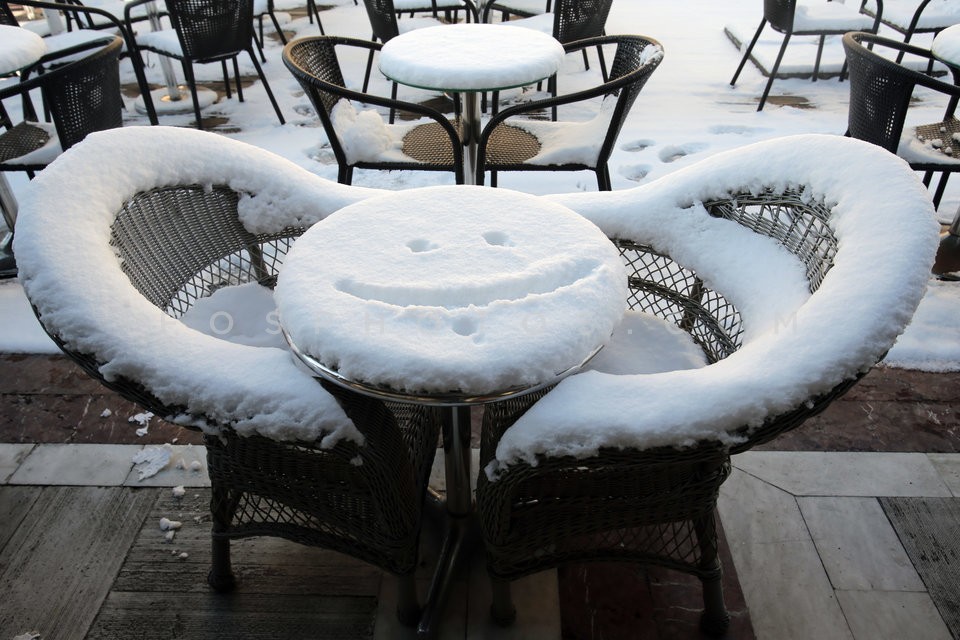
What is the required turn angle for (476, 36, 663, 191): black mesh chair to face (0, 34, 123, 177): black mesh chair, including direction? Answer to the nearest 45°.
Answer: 0° — it already faces it

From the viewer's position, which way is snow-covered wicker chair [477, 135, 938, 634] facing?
facing to the left of the viewer

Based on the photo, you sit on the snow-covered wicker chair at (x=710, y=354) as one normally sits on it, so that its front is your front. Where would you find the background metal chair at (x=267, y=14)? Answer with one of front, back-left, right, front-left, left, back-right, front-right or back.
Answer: front-right

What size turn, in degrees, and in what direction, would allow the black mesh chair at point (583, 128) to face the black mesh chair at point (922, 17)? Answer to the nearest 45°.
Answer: approximately 135° to its right

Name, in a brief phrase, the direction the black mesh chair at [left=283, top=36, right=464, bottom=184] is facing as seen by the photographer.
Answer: facing to the right of the viewer

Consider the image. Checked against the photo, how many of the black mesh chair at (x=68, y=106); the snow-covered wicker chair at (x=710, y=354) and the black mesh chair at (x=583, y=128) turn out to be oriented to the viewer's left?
3

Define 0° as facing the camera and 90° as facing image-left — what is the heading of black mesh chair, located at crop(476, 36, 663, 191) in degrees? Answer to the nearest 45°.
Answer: approximately 90°

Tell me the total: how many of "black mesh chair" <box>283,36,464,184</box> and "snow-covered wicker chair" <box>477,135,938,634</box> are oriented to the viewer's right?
1

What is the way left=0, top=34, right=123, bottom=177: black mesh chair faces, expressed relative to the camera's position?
facing to the left of the viewer

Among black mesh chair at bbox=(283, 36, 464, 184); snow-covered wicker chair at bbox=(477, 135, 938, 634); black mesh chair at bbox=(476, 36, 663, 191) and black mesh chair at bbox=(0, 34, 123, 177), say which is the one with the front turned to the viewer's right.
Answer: black mesh chair at bbox=(283, 36, 464, 184)

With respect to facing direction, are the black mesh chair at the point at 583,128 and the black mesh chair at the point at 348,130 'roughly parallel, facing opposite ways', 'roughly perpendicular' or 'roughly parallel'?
roughly parallel, facing opposite ways

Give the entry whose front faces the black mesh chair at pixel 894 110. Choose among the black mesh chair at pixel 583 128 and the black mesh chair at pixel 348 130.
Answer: the black mesh chair at pixel 348 130

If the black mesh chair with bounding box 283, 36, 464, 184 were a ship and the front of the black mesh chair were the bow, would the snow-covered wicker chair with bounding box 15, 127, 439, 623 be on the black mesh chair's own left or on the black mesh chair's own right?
on the black mesh chair's own right

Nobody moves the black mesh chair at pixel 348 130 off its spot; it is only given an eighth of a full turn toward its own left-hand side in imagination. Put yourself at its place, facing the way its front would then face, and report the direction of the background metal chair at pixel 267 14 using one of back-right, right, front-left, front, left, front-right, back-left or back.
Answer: front-left

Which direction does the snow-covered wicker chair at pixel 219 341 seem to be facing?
to the viewer's right
